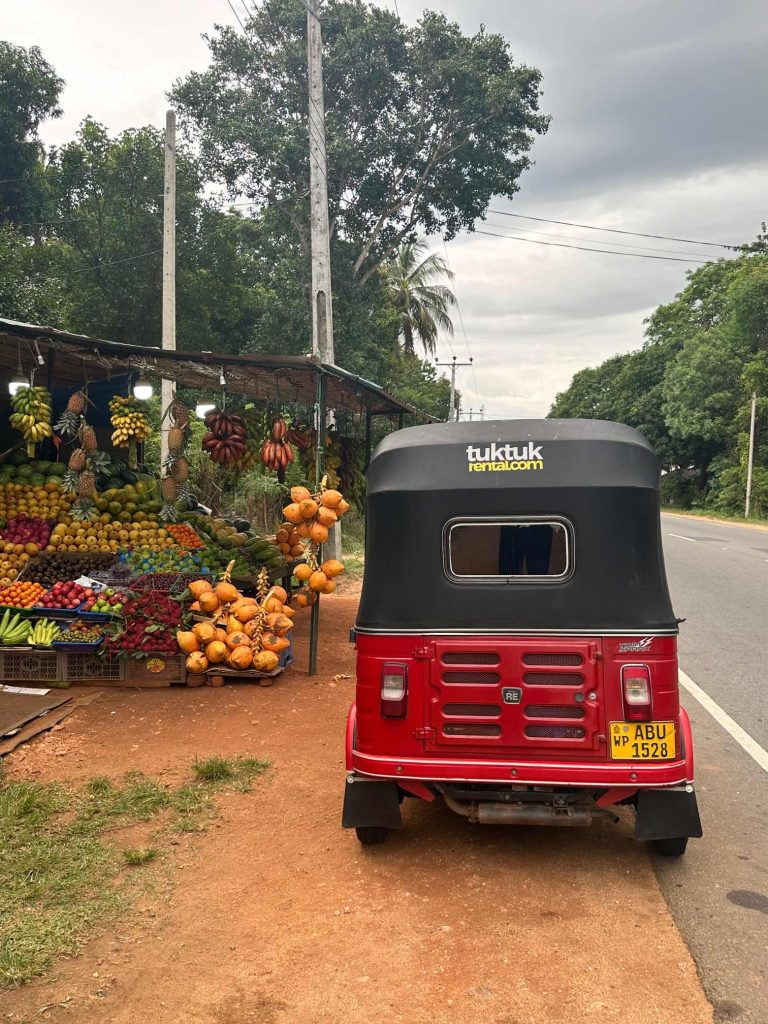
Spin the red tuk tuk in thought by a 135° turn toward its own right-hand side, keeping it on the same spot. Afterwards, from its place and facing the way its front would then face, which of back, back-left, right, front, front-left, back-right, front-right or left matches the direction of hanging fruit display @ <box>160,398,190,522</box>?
back

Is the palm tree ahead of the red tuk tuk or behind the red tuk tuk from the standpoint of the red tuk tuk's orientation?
ahead

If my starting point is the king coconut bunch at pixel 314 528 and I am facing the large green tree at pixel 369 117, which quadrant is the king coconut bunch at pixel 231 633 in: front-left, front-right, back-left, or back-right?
back-left

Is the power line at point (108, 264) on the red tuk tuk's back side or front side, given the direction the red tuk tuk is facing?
on the front side

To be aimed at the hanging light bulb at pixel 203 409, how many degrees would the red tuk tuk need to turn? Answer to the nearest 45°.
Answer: approximately 45° to its left

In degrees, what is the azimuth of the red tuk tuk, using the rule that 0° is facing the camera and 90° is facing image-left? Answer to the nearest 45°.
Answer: approximately 180°

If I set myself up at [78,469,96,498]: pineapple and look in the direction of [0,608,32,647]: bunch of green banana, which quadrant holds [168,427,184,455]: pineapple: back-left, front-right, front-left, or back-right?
back-left

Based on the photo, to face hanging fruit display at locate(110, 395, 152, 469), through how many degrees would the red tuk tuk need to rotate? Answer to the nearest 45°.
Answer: approximately 45° to its left

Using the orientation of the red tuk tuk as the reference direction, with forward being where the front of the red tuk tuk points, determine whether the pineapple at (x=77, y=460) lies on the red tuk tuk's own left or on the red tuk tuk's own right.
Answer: on the red tuk tuk's own left

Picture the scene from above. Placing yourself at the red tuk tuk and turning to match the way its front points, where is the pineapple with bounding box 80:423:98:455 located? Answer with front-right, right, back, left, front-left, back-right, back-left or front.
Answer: front-left

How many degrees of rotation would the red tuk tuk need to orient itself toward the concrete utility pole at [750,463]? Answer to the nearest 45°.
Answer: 0° — it already faces it

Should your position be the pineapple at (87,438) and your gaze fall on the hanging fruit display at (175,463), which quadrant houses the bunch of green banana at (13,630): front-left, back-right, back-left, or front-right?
back-right

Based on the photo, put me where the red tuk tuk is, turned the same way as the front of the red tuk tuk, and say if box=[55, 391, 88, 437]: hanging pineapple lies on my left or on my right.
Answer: on my left

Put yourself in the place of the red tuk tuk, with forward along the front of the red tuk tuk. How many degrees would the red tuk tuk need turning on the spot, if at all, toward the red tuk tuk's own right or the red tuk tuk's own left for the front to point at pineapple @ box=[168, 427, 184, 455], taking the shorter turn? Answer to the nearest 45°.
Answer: approximately 45° to the red tuk tuk's own left
